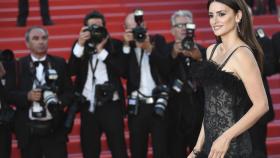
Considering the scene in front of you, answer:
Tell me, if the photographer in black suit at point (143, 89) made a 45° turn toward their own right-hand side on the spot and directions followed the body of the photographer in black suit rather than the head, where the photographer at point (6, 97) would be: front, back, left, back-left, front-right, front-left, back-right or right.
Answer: front-right

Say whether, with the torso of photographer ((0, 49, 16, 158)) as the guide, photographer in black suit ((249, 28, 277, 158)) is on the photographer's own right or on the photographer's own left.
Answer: on the photographer's own left

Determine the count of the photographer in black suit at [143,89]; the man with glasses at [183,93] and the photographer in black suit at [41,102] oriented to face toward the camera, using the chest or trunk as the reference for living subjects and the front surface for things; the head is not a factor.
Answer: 3

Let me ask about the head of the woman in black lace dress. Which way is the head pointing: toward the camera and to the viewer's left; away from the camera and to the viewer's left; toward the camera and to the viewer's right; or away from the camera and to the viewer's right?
toward the camera and to the viewer's left

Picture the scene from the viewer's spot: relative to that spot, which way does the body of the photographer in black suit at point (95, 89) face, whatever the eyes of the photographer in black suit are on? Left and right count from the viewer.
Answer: facing the viewer

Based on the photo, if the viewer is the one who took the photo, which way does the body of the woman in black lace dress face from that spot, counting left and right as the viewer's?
facing the viewer and to the left of the viewer

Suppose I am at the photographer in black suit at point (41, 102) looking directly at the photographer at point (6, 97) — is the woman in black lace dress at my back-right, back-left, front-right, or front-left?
back-left

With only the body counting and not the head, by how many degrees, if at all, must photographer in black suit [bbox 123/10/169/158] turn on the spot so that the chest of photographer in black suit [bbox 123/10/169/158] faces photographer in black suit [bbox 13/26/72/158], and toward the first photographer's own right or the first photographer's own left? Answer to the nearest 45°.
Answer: approximately 90° to the first photographer's own right

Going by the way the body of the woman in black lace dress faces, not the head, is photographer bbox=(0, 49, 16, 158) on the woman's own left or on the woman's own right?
on the woman's own right

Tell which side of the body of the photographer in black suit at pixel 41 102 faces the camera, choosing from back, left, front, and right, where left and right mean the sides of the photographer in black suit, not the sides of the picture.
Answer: front
